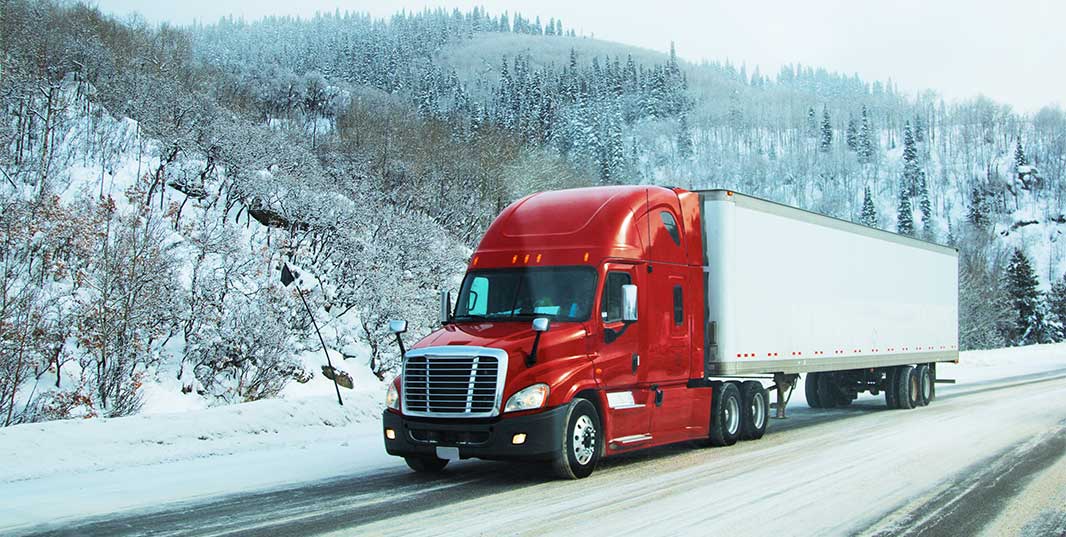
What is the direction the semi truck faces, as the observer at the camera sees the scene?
facing the viewer and to the left of the viewer
